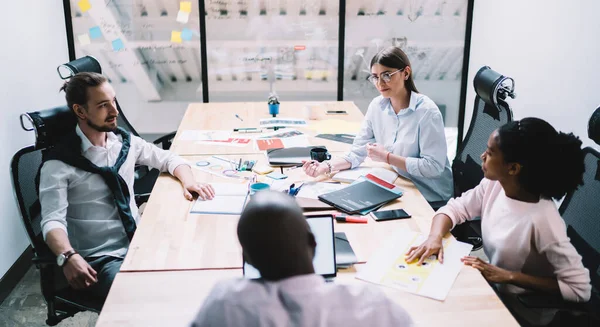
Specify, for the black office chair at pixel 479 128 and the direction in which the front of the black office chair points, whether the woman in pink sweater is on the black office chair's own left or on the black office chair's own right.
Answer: on the black office chair's own left

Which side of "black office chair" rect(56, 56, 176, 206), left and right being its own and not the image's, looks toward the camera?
right

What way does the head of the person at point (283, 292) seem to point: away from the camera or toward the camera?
away from the camera

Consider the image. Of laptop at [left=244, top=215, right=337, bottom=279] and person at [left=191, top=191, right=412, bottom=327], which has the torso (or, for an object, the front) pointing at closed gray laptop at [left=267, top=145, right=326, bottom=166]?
the person

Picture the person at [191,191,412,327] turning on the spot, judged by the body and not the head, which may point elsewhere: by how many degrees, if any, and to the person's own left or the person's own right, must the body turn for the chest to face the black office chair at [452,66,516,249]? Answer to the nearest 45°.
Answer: approximately 45° to the person's own right

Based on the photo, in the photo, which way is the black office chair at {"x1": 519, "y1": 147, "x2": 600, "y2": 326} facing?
to the viewer's left

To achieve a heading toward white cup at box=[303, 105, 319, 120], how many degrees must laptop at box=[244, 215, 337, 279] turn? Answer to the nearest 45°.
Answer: approximately 180°

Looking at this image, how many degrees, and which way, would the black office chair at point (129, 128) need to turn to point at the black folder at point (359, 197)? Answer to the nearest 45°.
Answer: approximately 45° to its right

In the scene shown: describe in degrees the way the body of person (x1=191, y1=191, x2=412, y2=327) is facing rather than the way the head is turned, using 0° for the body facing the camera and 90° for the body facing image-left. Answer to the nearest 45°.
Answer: approximately 180°
